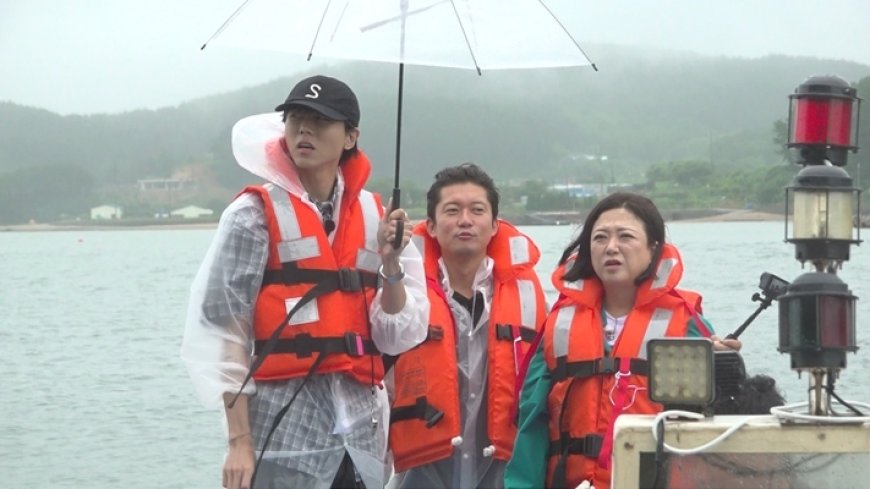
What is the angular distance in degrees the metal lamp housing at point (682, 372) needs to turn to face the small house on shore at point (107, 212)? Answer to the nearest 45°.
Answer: approximately 135° to its right

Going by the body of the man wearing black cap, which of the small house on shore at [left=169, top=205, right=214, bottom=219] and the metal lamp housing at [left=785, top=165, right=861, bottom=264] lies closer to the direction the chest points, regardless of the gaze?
the metal lamp housing

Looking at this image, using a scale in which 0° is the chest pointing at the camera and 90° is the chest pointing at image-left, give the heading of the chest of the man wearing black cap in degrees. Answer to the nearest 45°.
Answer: approximately 315°

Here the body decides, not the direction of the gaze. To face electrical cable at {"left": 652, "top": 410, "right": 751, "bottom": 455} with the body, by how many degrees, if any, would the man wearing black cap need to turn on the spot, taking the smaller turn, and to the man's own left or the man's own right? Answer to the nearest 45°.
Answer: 0° — they already face it

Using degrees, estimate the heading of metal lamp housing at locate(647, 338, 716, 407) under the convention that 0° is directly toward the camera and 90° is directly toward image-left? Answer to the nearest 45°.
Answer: approximately 0°

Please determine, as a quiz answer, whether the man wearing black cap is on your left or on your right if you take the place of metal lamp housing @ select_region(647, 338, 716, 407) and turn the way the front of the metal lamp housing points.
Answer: on your right
